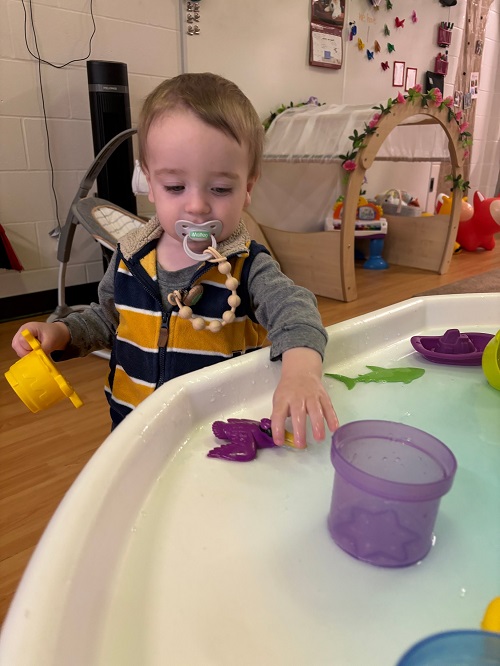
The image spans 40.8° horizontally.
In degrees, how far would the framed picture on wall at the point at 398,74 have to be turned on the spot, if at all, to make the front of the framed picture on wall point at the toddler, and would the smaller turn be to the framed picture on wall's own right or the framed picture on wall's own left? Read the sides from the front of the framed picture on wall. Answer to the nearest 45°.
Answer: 0° — it already faces them

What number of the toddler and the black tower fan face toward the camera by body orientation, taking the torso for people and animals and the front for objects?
2

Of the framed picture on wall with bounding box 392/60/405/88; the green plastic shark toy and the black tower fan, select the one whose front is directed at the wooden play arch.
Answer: the framed picture on wall

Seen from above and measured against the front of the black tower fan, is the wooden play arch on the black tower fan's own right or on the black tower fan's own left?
on the black tower fan's own left

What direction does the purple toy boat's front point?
to the viewer's left

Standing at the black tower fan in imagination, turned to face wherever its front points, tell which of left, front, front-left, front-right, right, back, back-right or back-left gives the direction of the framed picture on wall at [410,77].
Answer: back-left

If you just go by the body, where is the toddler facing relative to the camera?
toward the camera

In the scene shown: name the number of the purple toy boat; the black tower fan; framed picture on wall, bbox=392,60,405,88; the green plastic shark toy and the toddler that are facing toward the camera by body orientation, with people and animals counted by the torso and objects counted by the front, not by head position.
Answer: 3

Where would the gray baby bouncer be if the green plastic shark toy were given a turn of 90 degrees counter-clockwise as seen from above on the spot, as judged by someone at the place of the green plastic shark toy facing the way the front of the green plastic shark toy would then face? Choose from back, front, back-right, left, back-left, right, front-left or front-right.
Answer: front-left

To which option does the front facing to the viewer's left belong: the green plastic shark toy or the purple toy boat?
the purple toy boat

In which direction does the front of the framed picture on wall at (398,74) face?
toward the camera

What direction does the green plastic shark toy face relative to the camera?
to the viewer's right
